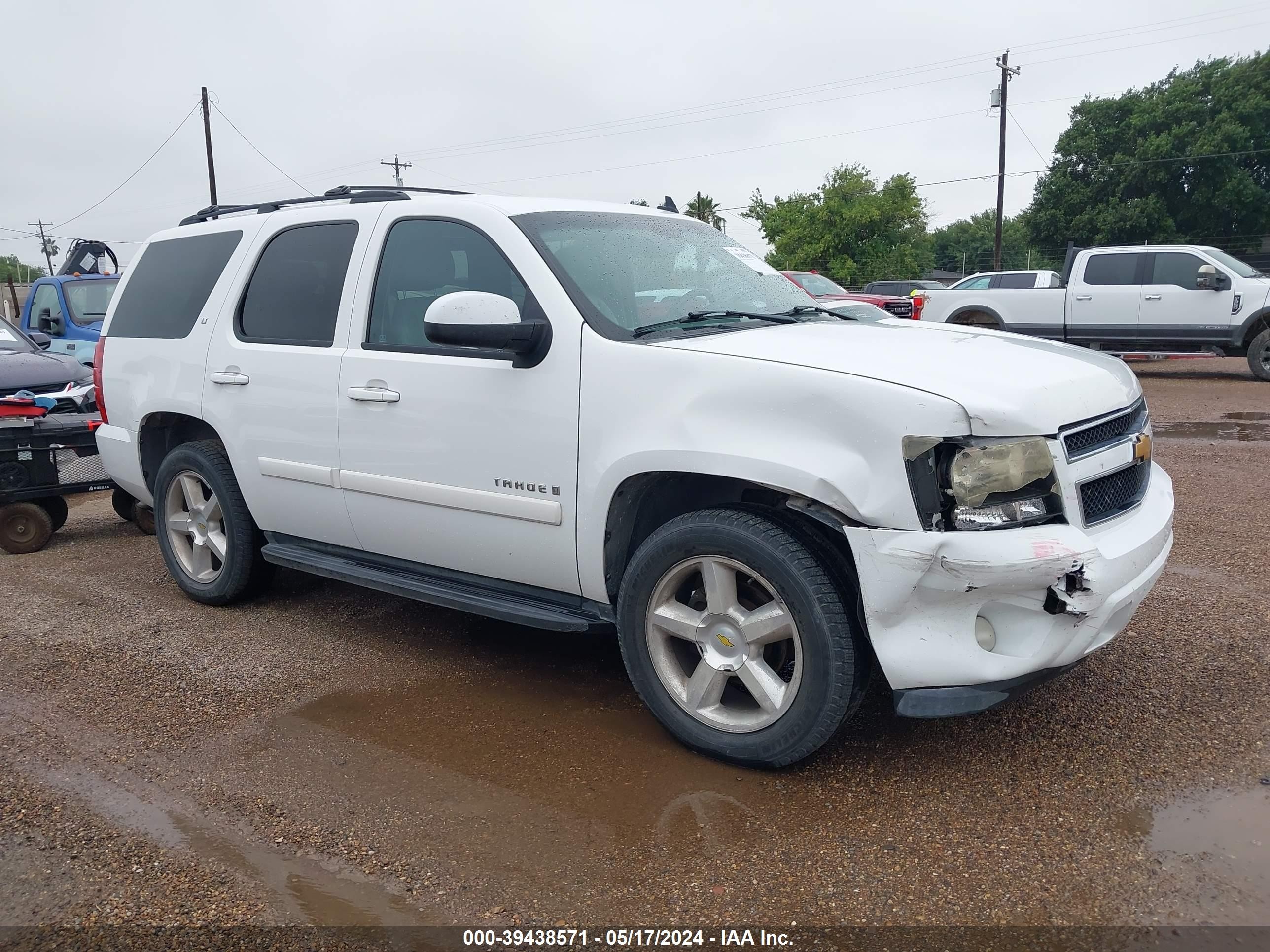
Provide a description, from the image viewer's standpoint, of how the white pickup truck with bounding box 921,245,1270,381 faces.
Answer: facing to the right of the viewer

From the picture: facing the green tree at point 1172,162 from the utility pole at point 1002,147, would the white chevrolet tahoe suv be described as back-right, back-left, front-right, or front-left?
back-right

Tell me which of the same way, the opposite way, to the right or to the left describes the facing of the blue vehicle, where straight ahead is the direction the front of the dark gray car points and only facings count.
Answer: the same way

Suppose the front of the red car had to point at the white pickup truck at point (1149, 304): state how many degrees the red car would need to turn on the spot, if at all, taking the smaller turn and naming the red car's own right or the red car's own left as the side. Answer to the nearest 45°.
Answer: approximately 45° to the red car's own left

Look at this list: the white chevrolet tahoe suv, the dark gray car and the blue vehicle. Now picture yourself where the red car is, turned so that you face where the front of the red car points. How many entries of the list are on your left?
0

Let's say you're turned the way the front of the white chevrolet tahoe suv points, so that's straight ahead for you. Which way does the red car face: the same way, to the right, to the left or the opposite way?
the same way

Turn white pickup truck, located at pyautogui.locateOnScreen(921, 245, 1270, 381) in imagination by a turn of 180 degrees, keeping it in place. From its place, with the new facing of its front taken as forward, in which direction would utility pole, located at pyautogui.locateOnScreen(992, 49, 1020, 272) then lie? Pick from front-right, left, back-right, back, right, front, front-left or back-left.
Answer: right

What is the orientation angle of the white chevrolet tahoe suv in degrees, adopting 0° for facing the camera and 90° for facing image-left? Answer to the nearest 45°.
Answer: approximately 315°

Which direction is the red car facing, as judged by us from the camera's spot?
facing the viewer and to the right of the viewer

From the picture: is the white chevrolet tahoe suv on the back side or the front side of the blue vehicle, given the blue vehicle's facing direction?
on the front side

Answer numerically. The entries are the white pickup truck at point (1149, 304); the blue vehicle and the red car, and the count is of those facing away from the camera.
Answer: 0

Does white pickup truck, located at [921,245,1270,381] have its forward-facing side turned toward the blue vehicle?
no
